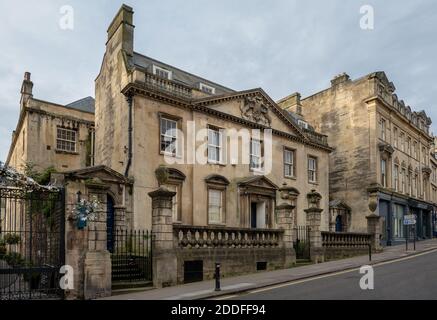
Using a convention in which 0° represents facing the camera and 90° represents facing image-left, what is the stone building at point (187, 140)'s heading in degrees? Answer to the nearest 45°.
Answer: approximately 315°

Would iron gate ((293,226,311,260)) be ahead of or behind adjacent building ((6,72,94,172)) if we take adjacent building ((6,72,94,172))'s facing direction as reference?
ahead

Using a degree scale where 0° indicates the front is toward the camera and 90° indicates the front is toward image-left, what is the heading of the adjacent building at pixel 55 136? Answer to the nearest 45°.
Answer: approximately 315°

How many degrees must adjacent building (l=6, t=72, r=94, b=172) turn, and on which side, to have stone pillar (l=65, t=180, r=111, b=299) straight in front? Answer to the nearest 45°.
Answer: approximately 45° to its right
